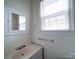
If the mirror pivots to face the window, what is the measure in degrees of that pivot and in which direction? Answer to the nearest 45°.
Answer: approximately 45° to its left

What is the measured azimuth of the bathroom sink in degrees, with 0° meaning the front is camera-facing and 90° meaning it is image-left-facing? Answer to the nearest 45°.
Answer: approximately 315°

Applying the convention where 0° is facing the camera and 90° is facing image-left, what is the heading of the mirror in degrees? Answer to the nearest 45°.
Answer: approximately 315°
